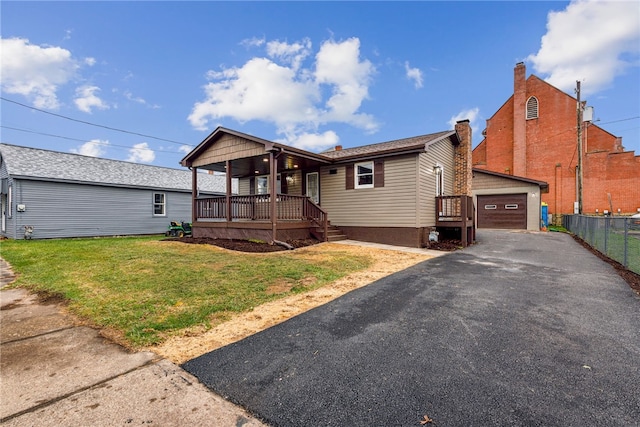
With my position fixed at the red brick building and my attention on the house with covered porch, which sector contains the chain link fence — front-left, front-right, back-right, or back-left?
front-left

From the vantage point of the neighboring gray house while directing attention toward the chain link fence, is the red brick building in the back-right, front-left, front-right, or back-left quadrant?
front-left

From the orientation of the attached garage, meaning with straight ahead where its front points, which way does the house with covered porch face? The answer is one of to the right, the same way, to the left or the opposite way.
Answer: the same way

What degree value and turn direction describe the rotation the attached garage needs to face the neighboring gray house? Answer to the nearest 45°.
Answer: approximately 45° to its right

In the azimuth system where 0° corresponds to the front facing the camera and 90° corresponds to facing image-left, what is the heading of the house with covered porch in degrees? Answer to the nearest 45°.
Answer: approximately 45°

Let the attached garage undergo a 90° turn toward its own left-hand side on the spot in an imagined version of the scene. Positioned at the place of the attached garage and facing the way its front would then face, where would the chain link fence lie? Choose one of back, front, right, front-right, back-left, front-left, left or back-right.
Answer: right

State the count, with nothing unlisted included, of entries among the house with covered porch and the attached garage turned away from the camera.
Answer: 0

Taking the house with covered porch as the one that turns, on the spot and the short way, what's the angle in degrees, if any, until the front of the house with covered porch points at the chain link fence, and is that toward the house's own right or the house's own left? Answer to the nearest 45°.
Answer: approximately 90° to the house's own left

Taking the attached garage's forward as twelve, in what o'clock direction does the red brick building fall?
The red brick building is roughly at 7 o'clock from the attached garage.

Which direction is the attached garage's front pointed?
toward the camera

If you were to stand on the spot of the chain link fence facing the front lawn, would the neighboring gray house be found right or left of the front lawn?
right
